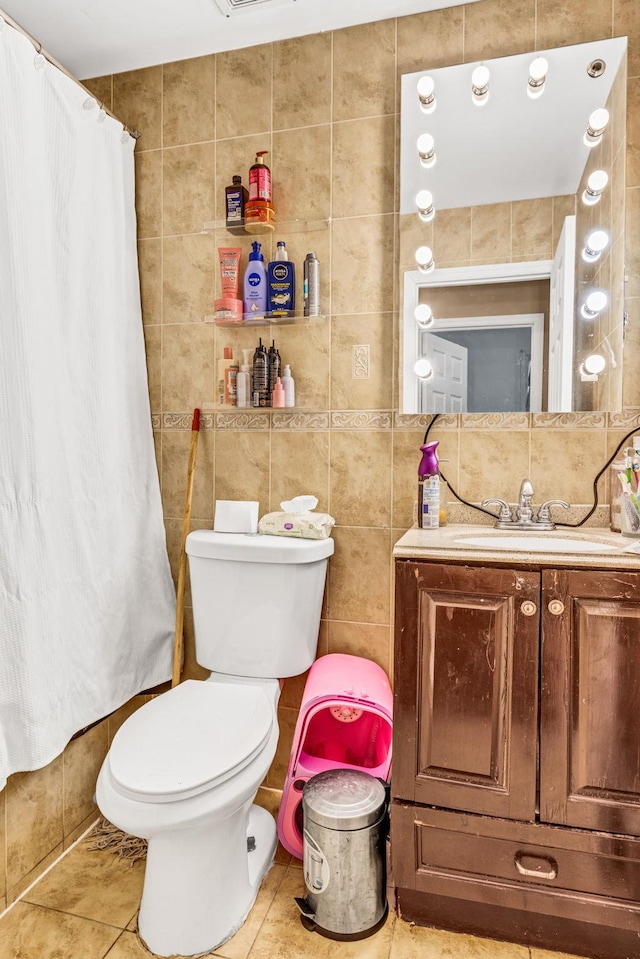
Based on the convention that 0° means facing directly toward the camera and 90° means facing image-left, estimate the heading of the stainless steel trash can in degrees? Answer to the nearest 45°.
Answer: approximately 45°

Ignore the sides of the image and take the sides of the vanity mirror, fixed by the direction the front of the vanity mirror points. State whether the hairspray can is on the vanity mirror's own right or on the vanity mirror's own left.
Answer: on the vanity mirror's own right
